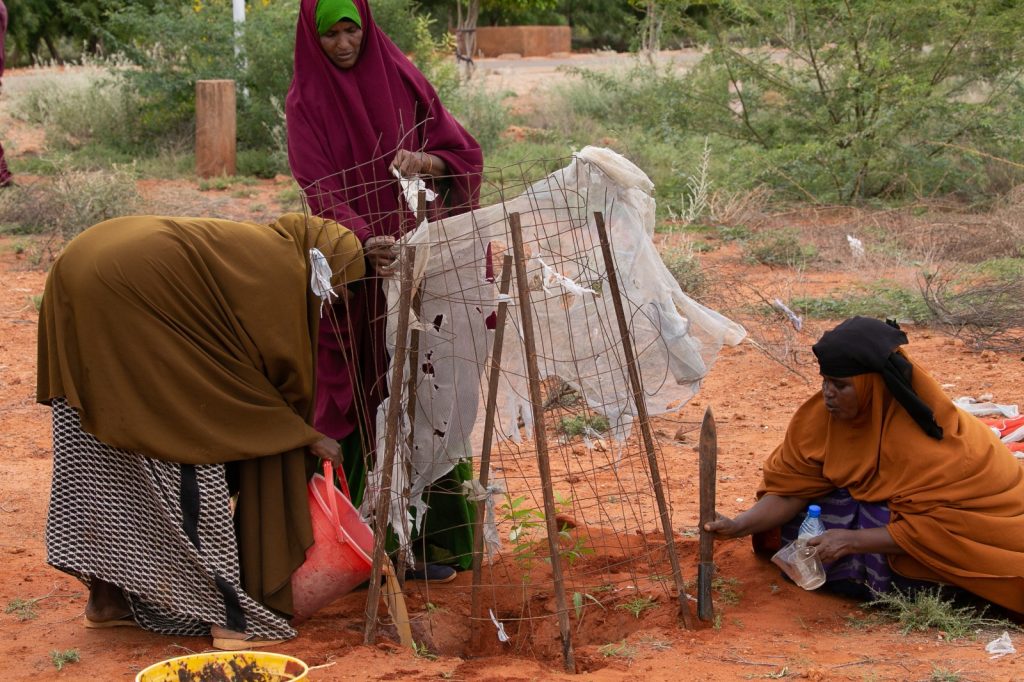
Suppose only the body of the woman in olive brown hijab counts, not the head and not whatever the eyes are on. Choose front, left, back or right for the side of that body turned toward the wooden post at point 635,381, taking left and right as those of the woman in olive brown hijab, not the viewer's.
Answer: front

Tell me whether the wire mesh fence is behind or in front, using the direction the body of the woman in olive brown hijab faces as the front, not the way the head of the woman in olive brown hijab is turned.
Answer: in front

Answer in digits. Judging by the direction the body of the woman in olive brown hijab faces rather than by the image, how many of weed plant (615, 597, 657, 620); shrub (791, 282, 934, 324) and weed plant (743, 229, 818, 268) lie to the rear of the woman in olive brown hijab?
0

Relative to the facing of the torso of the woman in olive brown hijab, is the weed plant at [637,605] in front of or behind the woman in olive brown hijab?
in front

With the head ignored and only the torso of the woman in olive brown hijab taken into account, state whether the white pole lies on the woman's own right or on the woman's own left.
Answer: on the woman's own left

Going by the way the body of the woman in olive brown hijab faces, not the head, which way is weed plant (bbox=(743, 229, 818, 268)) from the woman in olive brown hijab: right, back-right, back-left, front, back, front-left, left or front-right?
front-left

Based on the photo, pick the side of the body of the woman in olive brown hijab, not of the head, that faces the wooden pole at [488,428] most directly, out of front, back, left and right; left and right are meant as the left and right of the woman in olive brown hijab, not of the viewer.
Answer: front

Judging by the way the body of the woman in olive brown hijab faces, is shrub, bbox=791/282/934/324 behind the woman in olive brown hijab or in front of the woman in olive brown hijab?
in front

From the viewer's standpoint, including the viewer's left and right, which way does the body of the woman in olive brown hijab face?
facing to the right of the viewer

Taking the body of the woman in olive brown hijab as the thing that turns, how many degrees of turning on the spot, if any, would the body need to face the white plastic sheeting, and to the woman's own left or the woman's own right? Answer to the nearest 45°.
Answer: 0° — they already face it

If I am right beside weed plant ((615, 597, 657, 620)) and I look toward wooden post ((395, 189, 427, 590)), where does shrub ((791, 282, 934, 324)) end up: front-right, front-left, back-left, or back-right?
back-right

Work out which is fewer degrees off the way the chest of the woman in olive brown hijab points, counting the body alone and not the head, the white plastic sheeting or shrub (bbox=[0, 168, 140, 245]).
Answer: the white plastic sheeting
